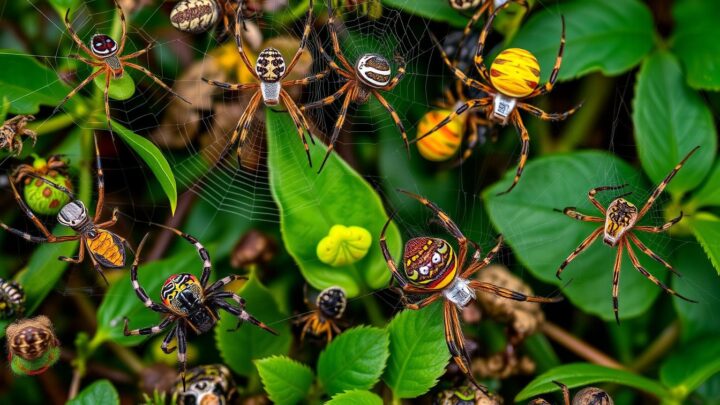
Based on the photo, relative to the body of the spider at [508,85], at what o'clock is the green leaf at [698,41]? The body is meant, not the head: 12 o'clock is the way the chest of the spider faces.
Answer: The green leaf is roughly at 8 o'clock from the spider.

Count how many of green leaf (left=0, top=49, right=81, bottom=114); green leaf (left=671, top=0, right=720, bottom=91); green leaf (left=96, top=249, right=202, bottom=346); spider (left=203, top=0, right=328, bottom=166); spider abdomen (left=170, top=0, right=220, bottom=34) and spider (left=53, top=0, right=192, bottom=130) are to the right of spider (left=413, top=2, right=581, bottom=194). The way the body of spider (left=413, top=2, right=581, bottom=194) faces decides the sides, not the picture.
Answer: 5

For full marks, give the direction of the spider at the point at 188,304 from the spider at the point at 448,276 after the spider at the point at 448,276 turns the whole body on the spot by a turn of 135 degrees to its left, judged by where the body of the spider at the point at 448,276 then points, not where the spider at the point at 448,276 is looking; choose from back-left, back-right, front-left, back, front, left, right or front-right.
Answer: left

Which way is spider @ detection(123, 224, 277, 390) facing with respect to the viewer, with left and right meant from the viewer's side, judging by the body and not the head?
facing the viewer and to the right of the viewer

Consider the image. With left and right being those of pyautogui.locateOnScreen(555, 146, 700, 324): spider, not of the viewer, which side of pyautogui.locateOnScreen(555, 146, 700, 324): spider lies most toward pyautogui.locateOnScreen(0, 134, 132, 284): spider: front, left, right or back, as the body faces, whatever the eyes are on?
right

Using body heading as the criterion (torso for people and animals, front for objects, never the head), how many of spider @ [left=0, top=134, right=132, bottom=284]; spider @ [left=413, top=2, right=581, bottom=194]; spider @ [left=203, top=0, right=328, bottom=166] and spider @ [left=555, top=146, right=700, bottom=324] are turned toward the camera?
3

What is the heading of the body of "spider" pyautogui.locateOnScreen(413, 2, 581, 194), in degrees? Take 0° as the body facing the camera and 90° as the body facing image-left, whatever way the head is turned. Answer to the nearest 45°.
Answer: approximately 0°
